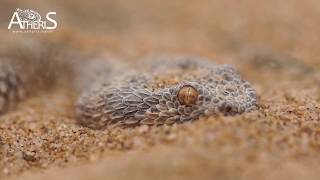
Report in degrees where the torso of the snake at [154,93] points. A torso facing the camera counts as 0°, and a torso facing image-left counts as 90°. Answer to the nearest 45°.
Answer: approximately 270°
